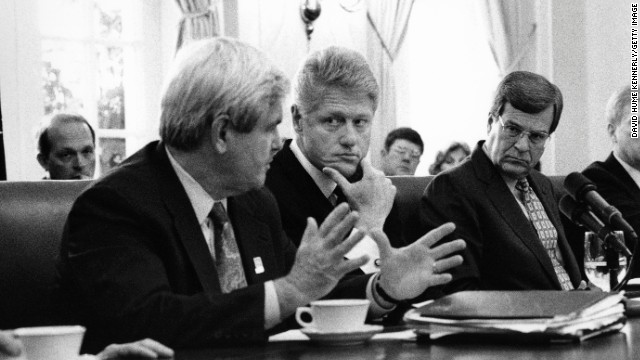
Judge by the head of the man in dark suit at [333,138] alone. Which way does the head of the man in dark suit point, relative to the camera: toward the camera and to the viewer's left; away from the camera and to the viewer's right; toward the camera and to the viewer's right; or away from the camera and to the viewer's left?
toward the camera and to the viewer's left

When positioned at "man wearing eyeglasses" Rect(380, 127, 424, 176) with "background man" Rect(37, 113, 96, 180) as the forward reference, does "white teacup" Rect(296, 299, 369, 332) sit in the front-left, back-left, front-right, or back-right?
front-left

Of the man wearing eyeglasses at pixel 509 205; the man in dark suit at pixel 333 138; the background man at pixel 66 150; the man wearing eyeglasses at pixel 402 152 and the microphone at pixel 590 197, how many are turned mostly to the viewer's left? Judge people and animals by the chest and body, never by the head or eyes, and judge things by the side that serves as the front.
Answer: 1

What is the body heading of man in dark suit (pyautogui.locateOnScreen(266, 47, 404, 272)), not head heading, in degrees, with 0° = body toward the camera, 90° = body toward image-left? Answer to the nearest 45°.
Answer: approximately 315°

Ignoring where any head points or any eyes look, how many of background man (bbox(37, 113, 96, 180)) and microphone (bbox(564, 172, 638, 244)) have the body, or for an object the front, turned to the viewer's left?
1

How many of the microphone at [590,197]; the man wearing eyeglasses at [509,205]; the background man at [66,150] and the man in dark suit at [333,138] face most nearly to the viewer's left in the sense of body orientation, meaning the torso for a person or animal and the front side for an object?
1

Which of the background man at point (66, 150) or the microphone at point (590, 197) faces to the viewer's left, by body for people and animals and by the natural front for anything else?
the microphone

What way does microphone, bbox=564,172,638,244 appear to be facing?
to the viewer's left

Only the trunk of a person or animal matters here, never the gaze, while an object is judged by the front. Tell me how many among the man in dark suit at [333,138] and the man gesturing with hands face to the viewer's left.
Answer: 0
